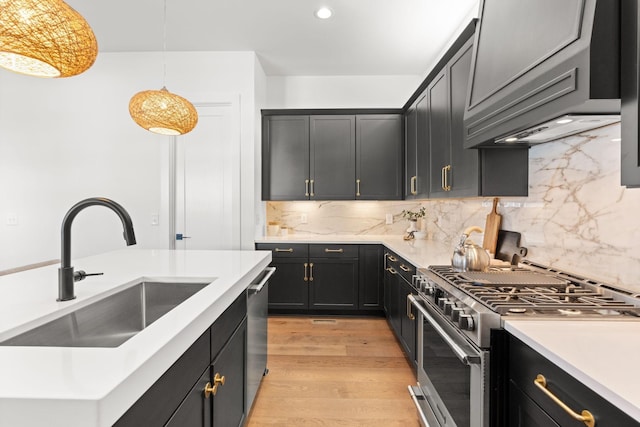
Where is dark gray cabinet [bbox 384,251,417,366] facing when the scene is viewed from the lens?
facing to the left of the viewer

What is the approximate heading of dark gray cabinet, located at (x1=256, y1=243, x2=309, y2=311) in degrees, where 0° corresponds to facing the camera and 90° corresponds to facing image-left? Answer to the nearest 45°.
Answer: approximately 0°

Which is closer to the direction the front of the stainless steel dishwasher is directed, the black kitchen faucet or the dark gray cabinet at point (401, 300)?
the dark gray cabinet

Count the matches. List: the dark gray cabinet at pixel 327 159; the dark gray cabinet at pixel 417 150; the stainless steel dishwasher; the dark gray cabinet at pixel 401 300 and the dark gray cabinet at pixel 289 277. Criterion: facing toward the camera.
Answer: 2

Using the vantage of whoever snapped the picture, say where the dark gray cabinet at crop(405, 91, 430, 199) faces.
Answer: facing to the left of the viewer

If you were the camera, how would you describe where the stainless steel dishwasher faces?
facing to the right of the viewer

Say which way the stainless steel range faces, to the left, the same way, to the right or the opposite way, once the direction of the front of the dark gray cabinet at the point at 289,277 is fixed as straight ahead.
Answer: to the right

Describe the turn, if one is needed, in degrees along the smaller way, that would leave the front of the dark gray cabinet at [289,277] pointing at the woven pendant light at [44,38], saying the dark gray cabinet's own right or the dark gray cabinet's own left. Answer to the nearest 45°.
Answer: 0° — it already faces it

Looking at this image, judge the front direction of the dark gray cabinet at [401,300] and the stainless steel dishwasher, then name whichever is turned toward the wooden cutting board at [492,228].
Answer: the stainless steel dishwasher

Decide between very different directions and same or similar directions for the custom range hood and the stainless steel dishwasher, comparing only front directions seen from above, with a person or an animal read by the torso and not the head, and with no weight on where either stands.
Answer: very different directions

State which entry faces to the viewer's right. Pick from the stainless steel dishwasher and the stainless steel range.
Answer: the stainless steel dishwasher
